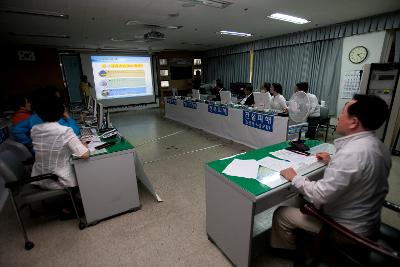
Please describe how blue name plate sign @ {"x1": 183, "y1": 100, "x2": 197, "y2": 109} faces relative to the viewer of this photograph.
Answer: facing the viewer and to the left of the viewer

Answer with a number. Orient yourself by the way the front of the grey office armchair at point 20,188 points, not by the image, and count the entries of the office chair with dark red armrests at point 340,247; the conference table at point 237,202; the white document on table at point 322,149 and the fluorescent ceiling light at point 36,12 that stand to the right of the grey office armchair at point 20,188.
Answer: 3

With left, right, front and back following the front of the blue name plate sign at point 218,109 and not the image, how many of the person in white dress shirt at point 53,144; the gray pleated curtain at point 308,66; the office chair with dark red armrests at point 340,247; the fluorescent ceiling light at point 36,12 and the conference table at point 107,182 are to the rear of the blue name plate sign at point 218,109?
1

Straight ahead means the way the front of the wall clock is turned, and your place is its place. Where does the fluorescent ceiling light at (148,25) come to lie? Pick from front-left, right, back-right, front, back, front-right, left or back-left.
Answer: front

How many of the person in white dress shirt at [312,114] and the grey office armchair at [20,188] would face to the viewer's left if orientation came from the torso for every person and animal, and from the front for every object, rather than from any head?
1

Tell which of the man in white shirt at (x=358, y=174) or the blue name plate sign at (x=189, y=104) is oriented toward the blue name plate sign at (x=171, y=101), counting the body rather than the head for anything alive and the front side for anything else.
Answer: the man in white shirt

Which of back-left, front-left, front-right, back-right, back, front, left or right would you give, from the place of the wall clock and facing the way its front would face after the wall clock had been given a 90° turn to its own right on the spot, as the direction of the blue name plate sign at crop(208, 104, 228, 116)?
left

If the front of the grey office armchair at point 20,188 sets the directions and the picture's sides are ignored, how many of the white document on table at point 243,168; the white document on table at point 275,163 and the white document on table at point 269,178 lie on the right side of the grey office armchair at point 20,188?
3

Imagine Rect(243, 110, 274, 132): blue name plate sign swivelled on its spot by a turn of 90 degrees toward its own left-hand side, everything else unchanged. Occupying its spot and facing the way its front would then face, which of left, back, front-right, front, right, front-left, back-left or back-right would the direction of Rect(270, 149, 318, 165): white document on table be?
front-right

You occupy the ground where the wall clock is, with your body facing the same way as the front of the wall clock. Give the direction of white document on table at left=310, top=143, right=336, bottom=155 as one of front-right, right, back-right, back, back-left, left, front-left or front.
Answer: front-left

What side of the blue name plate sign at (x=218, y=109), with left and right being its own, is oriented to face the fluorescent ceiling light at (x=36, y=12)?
front

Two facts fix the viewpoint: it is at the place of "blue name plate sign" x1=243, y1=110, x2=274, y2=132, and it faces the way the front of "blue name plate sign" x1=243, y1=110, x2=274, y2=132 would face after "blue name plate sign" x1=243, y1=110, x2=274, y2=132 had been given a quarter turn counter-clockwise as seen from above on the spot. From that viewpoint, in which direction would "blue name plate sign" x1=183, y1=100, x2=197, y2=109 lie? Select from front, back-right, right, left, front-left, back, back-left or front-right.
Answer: back

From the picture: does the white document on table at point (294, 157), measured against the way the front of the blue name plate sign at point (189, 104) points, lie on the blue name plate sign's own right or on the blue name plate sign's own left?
on the blue name plate sign's own left

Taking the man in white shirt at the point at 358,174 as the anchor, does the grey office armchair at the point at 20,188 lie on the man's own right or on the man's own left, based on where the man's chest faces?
on the man's own left
